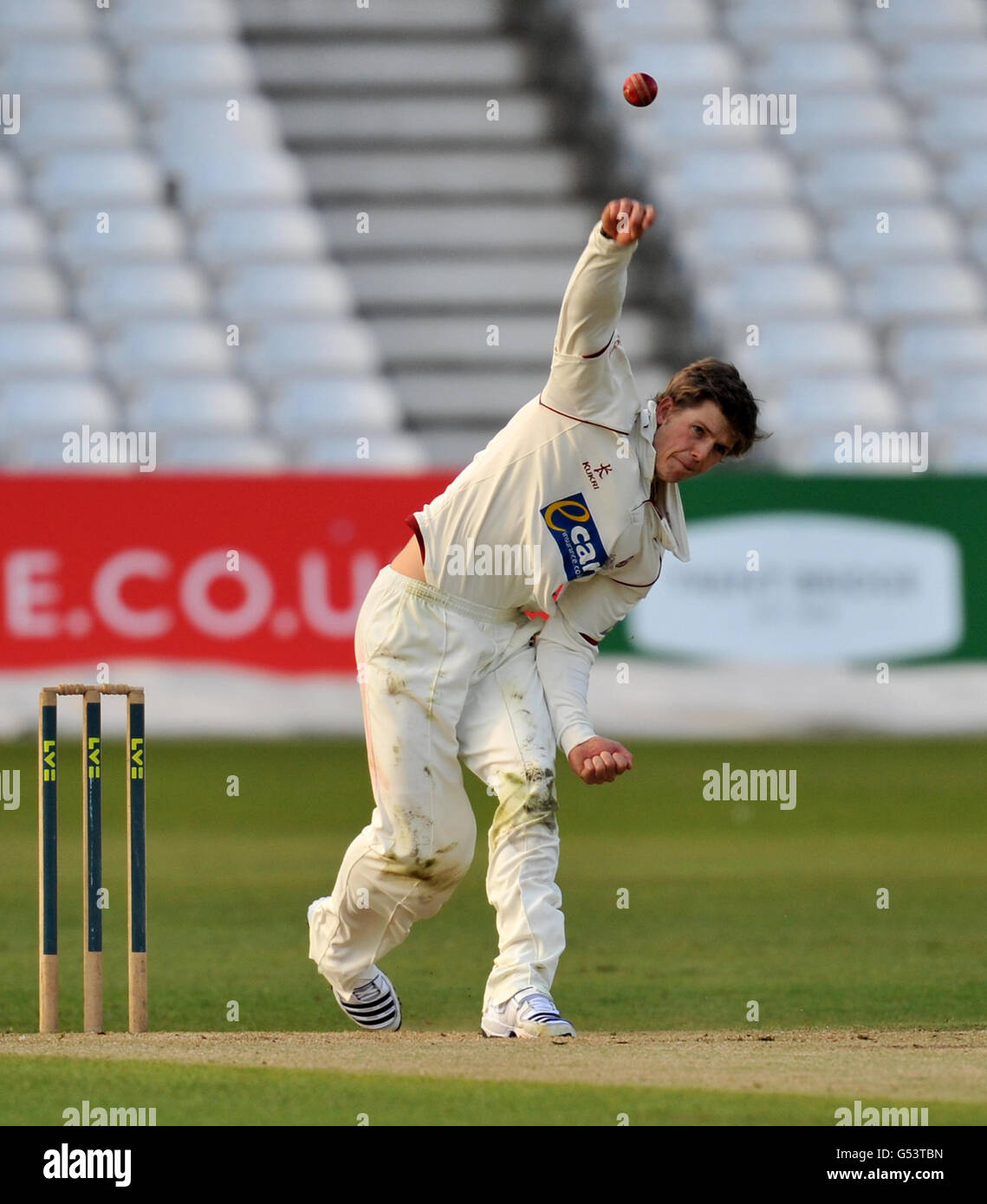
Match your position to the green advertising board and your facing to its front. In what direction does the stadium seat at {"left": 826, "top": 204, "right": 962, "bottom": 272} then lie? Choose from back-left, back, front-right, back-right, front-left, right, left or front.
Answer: back

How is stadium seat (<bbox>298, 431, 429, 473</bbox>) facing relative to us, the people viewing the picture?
facing the viewer

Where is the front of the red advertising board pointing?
toward the camera

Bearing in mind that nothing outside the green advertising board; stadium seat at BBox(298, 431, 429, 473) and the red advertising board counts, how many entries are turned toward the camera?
3

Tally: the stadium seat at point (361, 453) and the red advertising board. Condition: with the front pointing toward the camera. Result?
2

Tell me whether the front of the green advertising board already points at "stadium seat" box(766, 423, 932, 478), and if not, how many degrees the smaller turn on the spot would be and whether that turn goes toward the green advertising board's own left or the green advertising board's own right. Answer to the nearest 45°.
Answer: approximately 180°

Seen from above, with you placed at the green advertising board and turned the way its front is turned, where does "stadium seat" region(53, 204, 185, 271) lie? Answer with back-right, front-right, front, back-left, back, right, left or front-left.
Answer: back-right

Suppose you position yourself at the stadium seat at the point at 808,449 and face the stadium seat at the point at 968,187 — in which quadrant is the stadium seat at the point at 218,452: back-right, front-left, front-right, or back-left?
back-left

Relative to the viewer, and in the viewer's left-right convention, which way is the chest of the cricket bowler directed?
facing the viewer and to the right of the viewer

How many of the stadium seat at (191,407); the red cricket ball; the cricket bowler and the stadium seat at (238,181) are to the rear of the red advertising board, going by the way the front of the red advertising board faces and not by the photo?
2

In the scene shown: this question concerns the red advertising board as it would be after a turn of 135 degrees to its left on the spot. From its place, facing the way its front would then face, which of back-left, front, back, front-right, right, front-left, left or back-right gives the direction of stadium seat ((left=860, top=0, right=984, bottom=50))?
front
